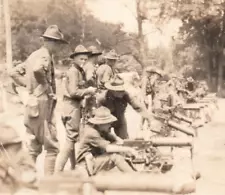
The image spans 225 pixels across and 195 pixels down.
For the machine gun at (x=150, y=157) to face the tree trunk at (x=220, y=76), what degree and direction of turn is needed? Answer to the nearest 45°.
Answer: approximately 45° to its left

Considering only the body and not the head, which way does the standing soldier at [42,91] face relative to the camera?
to the viewer's right

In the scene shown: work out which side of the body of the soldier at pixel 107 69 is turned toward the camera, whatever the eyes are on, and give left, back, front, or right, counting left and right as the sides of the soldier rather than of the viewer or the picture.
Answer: right

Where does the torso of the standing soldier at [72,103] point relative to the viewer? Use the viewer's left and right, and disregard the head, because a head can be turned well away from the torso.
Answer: facing to the right of the viewer

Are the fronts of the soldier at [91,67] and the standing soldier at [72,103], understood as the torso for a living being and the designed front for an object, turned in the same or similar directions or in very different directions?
same or similar directions

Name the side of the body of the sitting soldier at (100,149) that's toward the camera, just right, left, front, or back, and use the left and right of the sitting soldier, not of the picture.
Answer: right

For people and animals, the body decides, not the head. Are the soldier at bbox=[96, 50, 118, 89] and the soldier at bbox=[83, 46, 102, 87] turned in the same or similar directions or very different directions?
same or similar directions

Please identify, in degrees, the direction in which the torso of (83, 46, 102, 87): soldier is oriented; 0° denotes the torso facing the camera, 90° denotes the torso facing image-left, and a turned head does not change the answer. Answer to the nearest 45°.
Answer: approximately 270°

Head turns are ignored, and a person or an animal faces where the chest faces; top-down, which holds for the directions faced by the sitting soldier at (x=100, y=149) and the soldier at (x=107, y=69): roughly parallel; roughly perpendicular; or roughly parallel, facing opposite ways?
roughly parallel

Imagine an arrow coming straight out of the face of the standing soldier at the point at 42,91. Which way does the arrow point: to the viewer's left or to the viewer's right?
to the viewer's right
